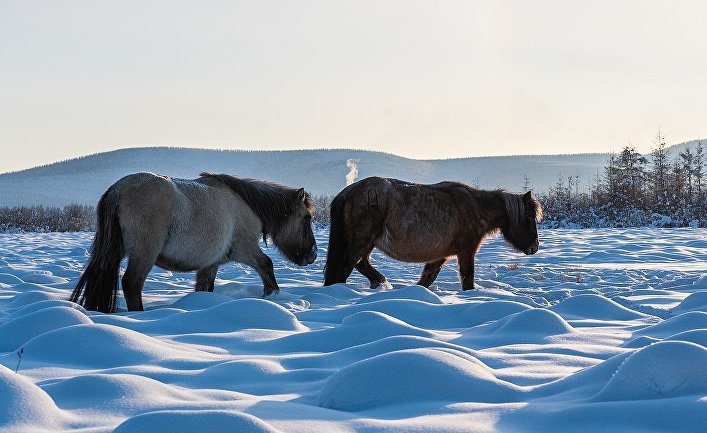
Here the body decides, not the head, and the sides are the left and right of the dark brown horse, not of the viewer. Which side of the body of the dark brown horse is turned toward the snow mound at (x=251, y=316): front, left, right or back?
right

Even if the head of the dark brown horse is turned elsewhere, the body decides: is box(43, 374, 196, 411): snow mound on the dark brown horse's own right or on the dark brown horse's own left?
on the dark brown horse's own right

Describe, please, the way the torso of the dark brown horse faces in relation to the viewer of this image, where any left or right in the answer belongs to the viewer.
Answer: facing to the right of the viewer

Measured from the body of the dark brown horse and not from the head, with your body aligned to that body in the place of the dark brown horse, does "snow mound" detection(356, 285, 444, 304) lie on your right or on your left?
on your right

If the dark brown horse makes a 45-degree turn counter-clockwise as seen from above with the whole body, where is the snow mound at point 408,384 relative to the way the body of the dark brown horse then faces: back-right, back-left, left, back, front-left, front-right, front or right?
back-right

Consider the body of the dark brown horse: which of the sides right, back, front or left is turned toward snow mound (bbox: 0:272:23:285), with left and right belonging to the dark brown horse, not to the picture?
back

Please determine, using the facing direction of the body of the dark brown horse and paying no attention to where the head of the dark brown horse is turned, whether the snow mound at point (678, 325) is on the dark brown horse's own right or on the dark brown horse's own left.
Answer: on the dark brown horse's own right

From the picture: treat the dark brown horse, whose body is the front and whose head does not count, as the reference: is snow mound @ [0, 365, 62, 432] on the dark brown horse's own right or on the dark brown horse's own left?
on the dark brown horse's own right

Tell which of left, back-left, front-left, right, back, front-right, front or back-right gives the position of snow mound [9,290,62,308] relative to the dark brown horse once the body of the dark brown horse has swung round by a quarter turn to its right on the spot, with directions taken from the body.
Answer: front-right

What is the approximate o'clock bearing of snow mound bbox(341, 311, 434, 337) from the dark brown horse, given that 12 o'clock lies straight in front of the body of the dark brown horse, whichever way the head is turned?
The snow mound is roughly at 3 o'clock from the dark brown horse.
